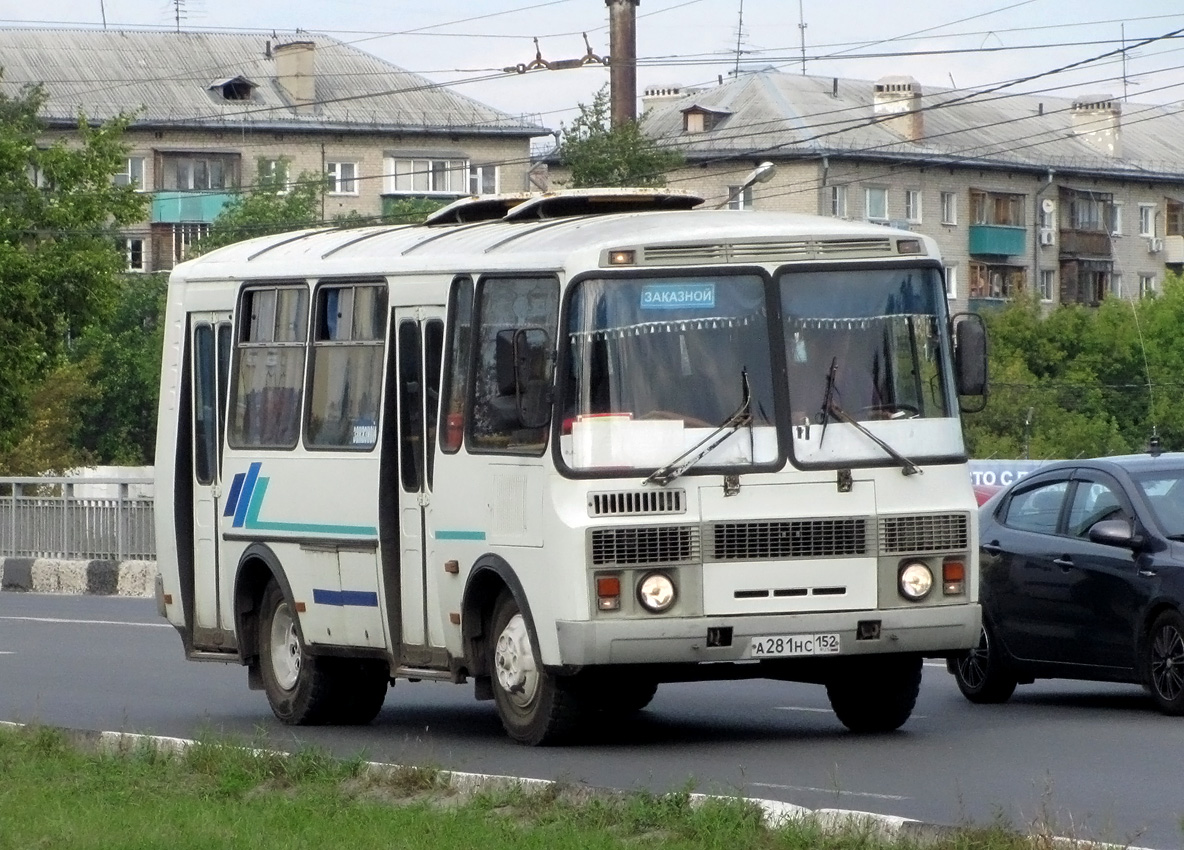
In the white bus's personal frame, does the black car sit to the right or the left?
on its left

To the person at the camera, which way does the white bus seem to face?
facing the viewer and to the right of the viewer

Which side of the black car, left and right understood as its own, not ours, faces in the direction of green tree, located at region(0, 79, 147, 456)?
back

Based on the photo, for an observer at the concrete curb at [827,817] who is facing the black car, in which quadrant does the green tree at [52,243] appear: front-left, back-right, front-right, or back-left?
front-left

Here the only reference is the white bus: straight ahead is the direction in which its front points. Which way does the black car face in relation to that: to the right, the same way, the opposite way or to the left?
the same way

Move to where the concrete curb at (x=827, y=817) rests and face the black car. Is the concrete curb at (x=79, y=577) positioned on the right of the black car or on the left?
left

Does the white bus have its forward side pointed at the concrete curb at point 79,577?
no

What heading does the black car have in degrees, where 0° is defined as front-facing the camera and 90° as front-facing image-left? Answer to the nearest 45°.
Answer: approximately 315°
